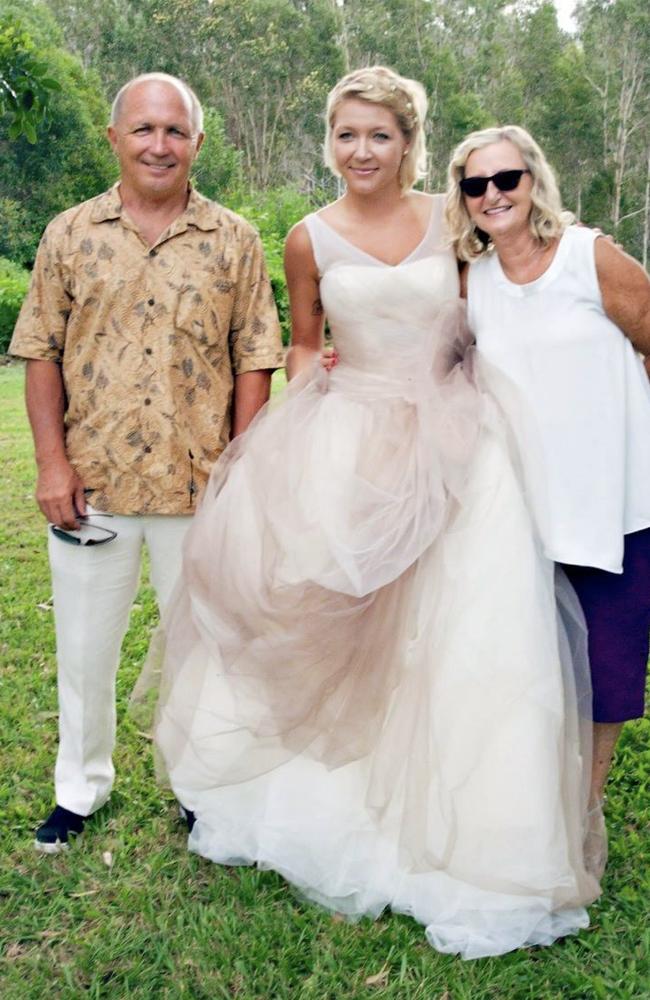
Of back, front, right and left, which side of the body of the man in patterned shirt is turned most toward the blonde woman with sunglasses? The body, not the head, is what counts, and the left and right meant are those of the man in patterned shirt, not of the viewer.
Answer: left

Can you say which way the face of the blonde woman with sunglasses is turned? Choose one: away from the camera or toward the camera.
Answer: toward the camera

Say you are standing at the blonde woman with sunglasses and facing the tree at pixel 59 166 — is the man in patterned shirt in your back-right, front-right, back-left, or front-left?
front-left

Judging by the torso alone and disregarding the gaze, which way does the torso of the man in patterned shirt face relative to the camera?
toward the camera

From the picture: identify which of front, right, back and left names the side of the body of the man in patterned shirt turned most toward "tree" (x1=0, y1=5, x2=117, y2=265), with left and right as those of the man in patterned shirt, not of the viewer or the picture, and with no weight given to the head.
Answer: back

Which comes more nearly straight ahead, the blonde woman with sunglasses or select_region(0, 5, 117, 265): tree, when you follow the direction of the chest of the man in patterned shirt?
the blonde woman with sunglasses

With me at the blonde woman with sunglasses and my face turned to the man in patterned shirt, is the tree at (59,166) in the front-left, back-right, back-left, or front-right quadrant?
front-right

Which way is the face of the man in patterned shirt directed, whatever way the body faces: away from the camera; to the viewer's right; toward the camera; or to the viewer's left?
toward the camera
